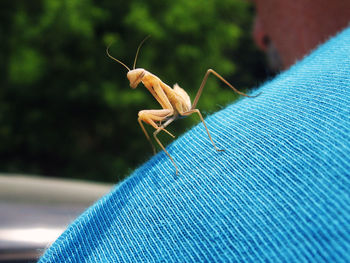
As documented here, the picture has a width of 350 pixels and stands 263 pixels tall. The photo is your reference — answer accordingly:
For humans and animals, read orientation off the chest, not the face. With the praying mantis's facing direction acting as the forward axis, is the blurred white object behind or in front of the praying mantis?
in front

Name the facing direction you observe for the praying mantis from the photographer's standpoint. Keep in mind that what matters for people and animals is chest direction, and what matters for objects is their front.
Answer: facing to the left of the viewer
